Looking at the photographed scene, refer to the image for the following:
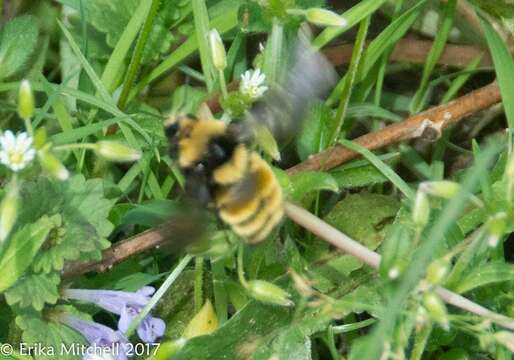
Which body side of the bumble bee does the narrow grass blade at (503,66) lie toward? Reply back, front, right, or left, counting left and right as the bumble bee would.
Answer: right

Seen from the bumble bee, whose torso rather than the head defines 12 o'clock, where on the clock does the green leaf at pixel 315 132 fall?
The green leaf is roughly at 4 o'clock from the bumble bee.

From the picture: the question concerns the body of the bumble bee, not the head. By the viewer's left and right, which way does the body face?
facing away from the viewer and to the left of the viewer

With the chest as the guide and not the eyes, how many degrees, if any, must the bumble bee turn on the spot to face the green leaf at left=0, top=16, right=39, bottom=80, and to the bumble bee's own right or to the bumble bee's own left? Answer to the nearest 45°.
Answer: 0° — it already faces it

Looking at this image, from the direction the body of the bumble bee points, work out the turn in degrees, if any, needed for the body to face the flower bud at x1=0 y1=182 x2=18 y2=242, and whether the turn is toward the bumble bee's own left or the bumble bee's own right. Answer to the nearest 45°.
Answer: approximately 45° to the bumble bee's own left

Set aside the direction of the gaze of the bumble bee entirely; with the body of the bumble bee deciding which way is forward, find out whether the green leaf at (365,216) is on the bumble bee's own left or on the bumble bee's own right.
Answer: on the bumble bee's own right

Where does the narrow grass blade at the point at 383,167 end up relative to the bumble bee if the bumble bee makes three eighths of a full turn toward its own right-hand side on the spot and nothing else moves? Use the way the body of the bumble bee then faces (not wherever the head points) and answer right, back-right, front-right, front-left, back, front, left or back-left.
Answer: front-left

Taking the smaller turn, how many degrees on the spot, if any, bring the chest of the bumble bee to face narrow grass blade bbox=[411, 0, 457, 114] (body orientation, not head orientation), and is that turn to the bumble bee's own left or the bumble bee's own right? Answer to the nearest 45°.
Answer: approximately 90° to the bumble bee's own right

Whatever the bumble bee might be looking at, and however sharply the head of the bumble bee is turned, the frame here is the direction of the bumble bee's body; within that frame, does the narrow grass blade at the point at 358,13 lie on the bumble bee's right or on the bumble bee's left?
on the bumble bee's right

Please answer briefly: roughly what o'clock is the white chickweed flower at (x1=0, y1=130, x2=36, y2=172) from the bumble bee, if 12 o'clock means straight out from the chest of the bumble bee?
The white chickweed flower is roughly at 11 o'clock from the bumble bee.

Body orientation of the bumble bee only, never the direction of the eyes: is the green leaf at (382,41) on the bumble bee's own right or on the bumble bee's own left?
on the bumble bee's own right
